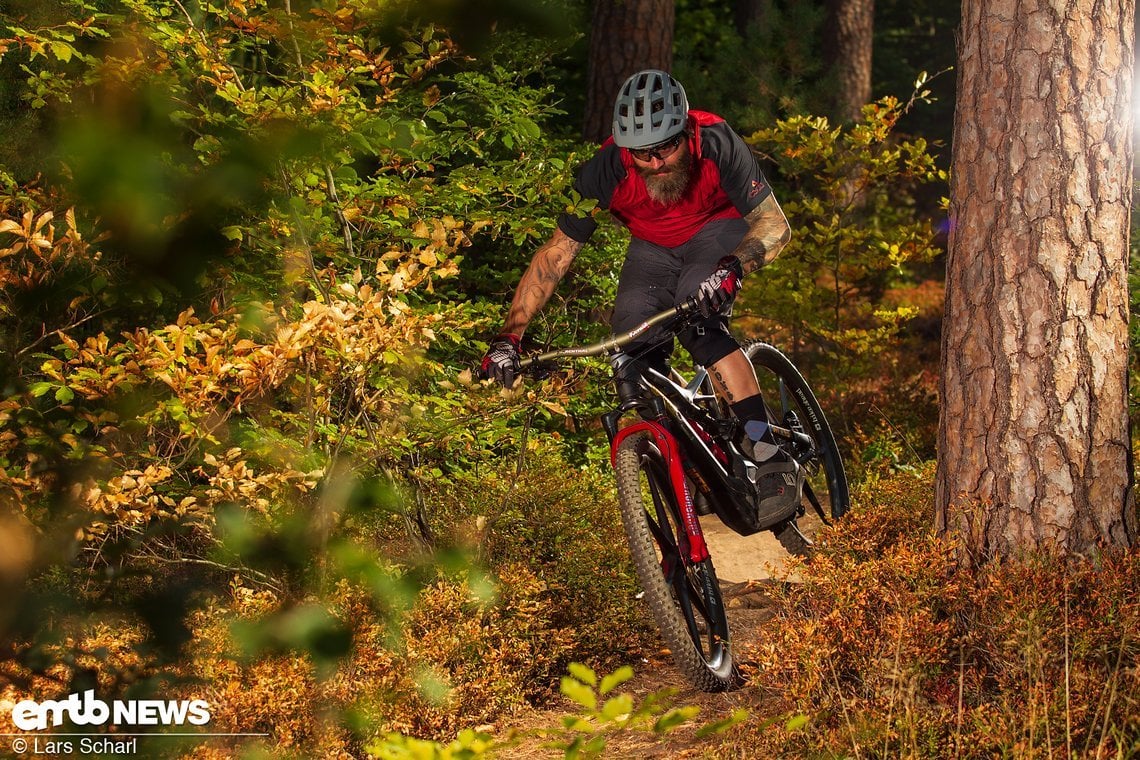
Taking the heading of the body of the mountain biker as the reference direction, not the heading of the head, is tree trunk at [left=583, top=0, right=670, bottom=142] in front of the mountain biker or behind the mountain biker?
behind

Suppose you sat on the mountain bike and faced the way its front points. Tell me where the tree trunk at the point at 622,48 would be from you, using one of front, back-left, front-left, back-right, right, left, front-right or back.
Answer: back-right

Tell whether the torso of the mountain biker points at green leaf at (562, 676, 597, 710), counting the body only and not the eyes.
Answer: yes

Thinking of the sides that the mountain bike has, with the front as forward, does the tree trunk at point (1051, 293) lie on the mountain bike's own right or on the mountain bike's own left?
on the mountain bike's own left

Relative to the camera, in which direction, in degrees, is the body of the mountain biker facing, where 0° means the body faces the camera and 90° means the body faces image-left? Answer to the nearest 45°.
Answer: approximately 0°

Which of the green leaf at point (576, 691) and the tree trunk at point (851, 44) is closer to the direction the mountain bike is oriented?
the green leaf

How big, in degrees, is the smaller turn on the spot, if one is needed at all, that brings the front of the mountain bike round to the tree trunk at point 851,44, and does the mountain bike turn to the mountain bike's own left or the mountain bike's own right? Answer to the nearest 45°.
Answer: approximately 135° to the mountain bike's own right
